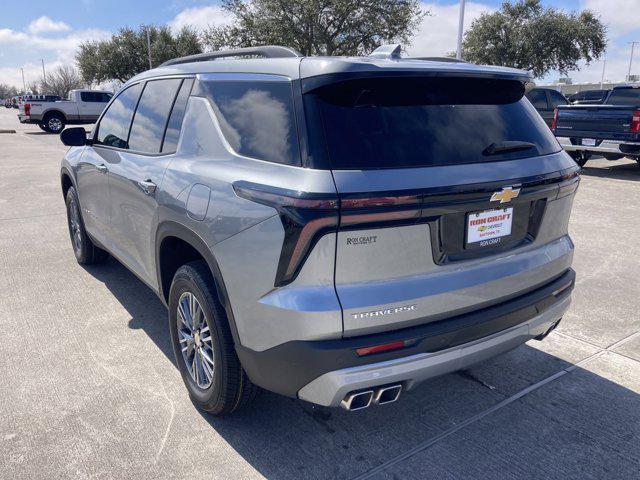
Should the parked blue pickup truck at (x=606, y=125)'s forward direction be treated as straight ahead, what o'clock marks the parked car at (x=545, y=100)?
the parked car at (x=545, y=100) is roughly at 10 o'clock from the parked blue pickup truck at (x=606, y=125).

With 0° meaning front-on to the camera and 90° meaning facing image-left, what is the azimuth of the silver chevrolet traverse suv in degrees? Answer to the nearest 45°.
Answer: approximately 135°

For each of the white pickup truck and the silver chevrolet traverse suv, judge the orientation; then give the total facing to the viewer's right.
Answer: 1

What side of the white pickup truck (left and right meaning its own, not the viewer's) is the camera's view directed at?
right

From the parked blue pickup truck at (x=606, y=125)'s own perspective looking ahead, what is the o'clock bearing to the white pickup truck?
The white pickup truck is roughly at 8 o'clock from the parked blue pickup truck.

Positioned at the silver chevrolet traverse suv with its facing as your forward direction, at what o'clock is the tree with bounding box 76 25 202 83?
The tree is roughly at 1 o'clock from the silver chevrolet traverse suv.

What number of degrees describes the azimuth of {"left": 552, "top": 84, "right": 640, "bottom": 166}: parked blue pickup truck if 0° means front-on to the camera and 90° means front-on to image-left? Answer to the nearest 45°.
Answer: approximately 225°

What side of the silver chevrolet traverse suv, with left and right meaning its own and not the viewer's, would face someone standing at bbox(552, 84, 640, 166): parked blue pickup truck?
right
